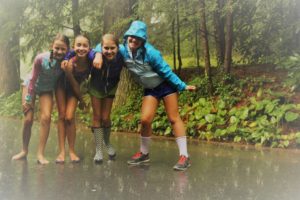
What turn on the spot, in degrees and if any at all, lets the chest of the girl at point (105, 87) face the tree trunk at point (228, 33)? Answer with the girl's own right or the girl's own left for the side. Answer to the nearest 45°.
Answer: approximately 135° to the girl's own left

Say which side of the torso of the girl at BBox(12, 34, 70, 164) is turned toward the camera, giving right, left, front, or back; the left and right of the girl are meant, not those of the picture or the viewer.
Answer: front

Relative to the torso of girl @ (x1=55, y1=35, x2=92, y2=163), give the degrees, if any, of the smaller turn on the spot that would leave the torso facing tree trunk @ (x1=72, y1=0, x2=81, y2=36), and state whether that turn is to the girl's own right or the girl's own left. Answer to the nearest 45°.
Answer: approximately 180°

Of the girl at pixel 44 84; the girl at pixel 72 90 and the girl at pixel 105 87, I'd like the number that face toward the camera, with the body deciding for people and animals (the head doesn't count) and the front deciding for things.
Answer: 3

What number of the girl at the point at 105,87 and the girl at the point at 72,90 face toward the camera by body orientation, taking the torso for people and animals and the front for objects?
2

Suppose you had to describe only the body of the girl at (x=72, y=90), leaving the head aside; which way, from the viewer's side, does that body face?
toward the camera

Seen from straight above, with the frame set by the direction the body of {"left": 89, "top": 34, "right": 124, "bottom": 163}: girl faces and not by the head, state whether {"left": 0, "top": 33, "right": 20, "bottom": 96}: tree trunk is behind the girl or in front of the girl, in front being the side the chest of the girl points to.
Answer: behind

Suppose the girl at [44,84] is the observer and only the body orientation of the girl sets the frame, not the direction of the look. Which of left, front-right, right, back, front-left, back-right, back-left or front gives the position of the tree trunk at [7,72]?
back

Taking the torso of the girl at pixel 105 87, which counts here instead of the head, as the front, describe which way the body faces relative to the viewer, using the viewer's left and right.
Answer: facing the viewer
